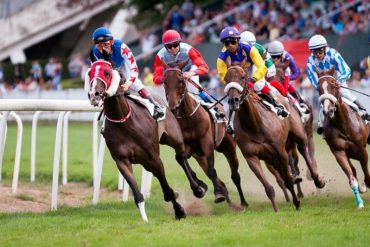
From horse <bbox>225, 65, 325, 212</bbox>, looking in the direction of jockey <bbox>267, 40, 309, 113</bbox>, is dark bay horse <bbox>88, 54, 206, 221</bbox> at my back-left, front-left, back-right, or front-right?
back-left

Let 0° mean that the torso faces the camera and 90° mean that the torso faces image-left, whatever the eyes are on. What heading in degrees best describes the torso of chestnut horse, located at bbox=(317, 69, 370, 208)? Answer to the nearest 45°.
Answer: approximately 45°

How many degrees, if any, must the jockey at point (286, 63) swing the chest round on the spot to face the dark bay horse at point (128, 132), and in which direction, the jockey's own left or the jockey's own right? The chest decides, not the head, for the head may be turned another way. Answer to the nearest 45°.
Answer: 0° — they already face it

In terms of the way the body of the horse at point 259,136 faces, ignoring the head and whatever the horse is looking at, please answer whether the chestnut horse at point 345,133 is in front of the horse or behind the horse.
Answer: behind

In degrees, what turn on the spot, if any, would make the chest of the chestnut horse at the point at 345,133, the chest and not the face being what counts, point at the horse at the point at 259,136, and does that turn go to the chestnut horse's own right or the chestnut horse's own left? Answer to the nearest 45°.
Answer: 0° — it already faces it
